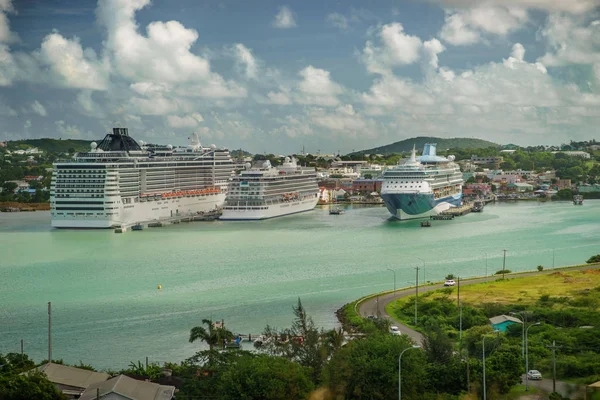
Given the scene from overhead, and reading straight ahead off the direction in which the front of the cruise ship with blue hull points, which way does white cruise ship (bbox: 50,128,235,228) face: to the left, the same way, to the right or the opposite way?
the opposite way

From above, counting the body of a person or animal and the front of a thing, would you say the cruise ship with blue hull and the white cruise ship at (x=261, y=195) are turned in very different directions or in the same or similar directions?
very different directions

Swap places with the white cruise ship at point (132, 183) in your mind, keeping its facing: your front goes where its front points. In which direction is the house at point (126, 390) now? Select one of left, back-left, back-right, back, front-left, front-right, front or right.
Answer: back-right

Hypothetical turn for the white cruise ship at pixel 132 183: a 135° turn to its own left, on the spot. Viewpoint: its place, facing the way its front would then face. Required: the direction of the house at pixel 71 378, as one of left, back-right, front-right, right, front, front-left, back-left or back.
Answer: left

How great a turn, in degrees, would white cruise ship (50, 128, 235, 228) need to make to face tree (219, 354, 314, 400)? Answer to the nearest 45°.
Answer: approximately 135° to its right

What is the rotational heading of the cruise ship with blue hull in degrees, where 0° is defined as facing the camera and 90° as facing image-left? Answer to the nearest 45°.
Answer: approximately 45°

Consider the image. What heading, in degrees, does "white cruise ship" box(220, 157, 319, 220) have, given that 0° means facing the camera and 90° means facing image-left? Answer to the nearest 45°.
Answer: approximately 225°

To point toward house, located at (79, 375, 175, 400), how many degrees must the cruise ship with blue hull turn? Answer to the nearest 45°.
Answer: approximately 45° to its left

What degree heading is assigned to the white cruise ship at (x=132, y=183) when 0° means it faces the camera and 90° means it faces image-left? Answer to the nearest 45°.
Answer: approximately 225°

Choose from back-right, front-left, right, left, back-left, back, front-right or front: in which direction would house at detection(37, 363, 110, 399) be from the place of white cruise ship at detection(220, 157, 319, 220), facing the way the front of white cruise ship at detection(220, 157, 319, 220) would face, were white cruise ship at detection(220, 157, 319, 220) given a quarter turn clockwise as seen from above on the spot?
front-right

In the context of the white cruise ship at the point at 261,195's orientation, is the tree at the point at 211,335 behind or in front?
behind
